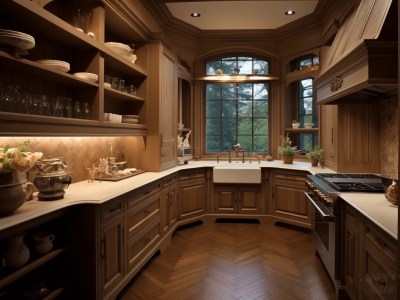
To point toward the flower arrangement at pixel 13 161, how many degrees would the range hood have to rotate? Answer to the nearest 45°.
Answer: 0° — it already faces it

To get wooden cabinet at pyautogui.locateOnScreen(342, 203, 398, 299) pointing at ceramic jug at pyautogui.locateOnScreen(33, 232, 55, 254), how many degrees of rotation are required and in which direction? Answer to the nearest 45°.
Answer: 0° — it already faces it

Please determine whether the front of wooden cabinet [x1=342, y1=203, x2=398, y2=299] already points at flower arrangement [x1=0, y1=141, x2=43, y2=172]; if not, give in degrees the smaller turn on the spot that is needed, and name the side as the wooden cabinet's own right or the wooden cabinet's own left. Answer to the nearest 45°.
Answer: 0° — it already faces it

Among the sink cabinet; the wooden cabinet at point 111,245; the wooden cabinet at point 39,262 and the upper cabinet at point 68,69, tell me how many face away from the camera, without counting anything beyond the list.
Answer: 0

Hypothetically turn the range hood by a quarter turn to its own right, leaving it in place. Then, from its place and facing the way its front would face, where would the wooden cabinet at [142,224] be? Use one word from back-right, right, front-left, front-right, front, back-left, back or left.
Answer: front-left

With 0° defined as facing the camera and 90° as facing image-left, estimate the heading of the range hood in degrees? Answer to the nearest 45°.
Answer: approximately 45°

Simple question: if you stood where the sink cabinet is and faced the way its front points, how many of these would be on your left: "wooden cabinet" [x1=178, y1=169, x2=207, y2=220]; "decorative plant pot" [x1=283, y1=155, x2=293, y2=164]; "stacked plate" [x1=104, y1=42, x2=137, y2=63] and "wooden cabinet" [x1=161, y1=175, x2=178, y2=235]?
1

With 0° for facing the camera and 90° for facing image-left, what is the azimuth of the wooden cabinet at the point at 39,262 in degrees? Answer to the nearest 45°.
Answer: approximately 315°

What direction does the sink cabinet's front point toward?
toward the camera

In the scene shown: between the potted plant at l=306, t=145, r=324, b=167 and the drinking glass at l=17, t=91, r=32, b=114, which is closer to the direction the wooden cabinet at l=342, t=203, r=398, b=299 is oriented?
the drinking glass

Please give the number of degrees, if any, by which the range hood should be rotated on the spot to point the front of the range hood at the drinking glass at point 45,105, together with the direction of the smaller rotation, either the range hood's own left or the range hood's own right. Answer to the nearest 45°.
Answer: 0° — it already faces it

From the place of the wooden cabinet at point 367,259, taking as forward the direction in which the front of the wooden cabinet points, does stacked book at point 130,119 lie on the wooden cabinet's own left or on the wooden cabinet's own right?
on the wooden cabinet's own right

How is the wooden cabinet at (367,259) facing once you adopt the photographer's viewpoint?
facing the viewer and to the left of the viewer

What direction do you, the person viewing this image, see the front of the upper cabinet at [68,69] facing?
facing the viewer and to the right of the viewer
